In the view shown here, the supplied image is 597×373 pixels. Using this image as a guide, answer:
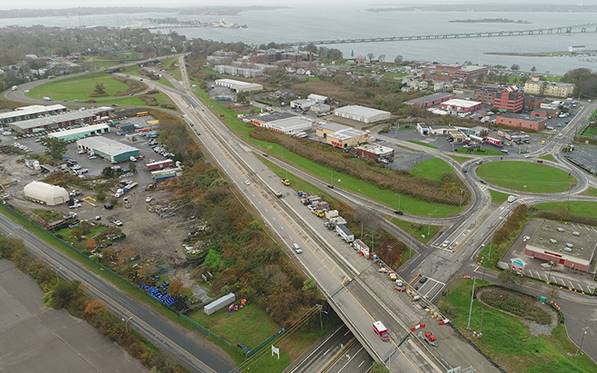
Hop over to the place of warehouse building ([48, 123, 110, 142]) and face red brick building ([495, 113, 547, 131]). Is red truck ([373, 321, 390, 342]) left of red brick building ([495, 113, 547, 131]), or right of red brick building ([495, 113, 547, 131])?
right

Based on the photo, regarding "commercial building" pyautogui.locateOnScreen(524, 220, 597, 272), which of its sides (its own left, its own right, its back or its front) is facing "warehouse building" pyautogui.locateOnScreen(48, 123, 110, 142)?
right

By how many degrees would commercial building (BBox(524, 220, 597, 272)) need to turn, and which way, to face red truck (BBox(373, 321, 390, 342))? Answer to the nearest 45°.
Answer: approximately 45° to its right

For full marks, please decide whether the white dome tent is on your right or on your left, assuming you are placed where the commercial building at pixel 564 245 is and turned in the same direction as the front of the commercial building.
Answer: on your right

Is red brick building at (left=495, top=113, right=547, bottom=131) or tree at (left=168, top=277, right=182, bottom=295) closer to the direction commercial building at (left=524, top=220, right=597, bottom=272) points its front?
the tree

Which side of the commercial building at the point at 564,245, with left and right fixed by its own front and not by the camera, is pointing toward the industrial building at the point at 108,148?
right

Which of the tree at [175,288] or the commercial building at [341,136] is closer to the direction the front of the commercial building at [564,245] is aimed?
the tree

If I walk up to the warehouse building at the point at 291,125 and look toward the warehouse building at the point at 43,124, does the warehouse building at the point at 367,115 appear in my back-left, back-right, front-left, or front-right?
back-right

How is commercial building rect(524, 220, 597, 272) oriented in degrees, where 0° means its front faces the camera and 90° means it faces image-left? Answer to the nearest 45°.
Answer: approximately 0°

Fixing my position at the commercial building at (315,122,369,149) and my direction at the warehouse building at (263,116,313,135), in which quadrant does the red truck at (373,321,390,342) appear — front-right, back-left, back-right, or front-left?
back-left

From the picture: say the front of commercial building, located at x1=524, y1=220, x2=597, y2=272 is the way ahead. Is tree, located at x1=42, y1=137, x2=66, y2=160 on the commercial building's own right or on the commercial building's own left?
on the commercial building's own right
